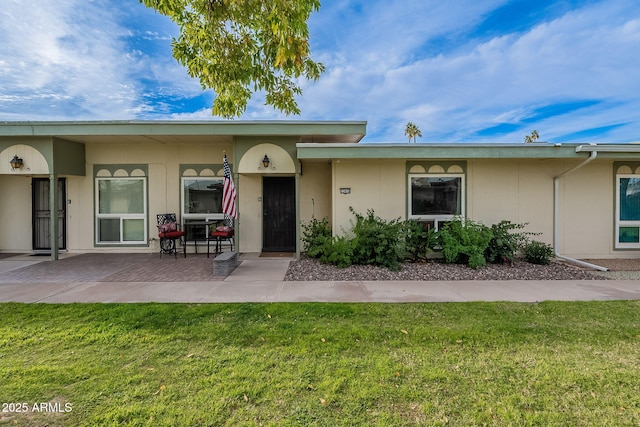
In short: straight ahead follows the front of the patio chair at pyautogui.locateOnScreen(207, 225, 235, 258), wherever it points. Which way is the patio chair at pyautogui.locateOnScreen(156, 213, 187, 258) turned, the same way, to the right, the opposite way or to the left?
to the left

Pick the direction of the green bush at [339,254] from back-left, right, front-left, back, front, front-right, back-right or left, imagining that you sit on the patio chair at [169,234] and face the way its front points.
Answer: front

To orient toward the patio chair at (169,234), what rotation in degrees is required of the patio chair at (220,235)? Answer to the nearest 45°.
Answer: approximately 90° to its right

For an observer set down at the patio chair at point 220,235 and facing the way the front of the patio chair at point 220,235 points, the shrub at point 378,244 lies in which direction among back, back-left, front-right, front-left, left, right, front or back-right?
left

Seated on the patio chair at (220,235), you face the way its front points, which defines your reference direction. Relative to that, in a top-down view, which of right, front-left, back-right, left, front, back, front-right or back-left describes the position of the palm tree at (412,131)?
back

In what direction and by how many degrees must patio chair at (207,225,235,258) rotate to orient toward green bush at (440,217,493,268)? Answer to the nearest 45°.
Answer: approximately 90° to its left

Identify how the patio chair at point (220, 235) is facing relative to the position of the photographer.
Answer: facing the viewer and to the left of the viewer

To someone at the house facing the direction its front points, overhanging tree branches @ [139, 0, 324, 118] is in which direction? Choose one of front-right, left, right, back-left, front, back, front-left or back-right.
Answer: front

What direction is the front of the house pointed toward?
toward the camera

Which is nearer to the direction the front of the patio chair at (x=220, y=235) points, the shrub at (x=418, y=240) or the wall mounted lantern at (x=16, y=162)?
the wall mounted lantern

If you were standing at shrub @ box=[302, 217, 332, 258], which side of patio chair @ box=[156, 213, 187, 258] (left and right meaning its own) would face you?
front

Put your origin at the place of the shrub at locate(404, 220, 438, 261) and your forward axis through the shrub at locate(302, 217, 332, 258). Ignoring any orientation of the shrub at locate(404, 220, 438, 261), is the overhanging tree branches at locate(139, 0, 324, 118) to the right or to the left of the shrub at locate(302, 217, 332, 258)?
left

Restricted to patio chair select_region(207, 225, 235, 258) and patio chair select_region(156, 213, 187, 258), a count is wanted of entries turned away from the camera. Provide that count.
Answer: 0

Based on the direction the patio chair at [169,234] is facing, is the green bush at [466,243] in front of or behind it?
in front
